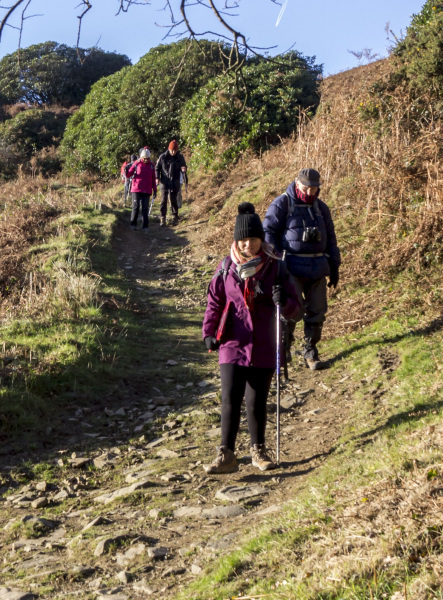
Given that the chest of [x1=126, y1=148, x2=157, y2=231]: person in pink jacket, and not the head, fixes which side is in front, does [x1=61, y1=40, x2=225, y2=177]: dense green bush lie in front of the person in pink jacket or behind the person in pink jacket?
behind

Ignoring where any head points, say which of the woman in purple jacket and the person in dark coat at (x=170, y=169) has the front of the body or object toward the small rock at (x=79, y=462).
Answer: the person in dark coat

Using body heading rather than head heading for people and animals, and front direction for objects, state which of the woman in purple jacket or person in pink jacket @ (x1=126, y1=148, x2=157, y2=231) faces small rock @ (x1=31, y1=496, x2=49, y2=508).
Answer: the person in pink jacket

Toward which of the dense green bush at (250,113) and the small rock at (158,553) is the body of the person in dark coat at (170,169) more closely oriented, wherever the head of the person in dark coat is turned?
the small rock

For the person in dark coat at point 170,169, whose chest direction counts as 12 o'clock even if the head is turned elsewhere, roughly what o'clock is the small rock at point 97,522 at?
The small rock is roughly at 12 o'clock from the person in dark coat.

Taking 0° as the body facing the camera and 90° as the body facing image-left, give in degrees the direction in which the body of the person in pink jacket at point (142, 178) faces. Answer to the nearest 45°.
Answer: approximately 0°

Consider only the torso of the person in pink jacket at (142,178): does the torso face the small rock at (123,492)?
yes

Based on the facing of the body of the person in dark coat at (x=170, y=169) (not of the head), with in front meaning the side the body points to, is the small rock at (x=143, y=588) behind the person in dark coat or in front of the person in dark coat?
in front
